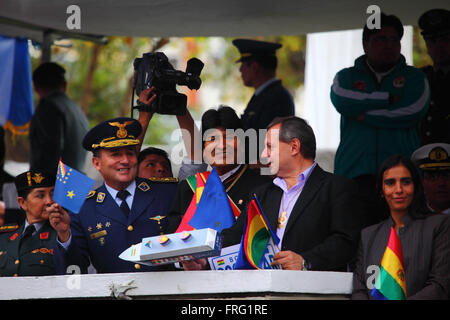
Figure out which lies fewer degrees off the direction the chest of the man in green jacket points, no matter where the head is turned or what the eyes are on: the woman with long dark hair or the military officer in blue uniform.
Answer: the woman with long dark hair

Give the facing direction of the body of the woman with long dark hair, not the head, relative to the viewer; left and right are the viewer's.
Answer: facing the viewer

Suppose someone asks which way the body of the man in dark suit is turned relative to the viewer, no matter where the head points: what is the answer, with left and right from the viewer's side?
facing the viewer and to the left of the viewer

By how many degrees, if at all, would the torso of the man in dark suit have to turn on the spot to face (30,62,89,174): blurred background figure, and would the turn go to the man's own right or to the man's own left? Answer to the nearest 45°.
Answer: approximately 90° to the man's own right

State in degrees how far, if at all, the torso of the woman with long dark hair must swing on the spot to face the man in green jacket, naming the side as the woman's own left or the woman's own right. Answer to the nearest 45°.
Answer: approximately 180°

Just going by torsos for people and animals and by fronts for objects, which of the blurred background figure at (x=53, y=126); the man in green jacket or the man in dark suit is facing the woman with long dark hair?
the man in green jacket

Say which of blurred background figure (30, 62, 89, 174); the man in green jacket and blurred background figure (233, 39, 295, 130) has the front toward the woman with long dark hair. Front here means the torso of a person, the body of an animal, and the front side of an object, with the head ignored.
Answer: the man in green jacket

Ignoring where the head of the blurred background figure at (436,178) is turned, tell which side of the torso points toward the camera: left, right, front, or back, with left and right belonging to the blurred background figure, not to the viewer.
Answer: front

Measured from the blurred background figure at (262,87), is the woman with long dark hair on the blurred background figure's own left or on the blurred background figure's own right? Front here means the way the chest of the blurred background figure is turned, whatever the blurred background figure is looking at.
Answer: on the blurred background figure's own left

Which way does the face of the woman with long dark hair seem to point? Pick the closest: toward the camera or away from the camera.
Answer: toward the camera

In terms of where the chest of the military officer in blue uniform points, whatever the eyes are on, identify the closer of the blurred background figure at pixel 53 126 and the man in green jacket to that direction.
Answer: the man in green jacket

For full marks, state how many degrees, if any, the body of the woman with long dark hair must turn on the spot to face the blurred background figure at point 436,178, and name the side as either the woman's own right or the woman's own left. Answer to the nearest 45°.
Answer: approximately 180°

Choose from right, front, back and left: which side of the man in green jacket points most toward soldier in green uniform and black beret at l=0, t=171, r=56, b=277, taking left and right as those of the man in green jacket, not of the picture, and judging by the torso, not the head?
right

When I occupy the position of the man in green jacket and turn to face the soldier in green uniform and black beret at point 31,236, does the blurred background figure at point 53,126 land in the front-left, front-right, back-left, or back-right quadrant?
front-right

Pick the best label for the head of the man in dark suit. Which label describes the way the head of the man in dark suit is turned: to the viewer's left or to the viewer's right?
to the viewer's left

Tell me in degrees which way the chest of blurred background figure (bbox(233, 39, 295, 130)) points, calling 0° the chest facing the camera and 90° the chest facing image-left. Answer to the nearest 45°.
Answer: approximately 90°

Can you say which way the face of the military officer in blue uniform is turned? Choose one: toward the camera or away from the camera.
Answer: toward the camera

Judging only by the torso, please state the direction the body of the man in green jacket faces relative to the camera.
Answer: toward the camera

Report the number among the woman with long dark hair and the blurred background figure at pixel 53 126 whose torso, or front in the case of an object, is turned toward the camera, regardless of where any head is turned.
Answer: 1
